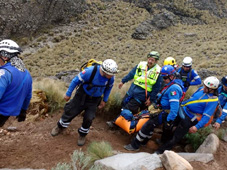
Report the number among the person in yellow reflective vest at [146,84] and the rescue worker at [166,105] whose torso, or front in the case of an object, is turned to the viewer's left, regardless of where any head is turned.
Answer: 1

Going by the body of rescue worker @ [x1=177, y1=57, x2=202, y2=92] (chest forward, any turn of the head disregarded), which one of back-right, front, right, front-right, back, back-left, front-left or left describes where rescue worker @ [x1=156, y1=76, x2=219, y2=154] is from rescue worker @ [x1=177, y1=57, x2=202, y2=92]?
front-left

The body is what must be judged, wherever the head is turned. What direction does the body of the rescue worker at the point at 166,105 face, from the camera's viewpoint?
to the viewer's left

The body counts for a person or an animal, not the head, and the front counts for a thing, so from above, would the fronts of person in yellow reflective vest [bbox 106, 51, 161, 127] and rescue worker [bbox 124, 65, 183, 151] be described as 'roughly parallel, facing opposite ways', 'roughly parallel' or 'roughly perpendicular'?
roughly perpendicular

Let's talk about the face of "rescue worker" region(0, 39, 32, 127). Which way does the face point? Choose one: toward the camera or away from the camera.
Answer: away from the camera
